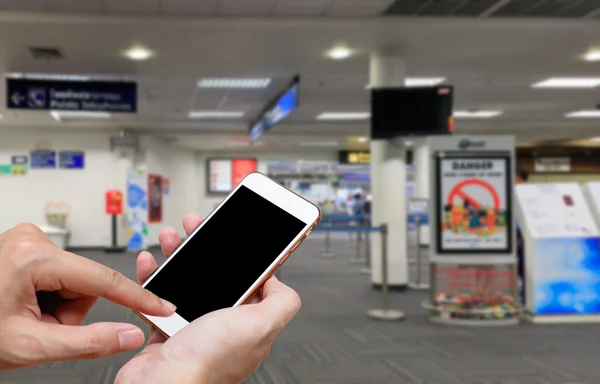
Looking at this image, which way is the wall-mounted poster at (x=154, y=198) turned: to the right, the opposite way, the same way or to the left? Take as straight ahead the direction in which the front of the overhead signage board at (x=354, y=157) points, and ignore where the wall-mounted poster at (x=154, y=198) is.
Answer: the same way

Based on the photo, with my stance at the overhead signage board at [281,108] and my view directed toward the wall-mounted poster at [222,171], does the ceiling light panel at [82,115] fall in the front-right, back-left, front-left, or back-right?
front-left

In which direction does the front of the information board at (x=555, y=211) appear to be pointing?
toward the camera

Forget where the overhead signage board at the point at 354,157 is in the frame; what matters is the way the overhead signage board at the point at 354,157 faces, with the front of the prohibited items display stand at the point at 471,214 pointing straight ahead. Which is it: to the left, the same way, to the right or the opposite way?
the same way

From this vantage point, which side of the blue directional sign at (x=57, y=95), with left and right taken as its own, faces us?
front

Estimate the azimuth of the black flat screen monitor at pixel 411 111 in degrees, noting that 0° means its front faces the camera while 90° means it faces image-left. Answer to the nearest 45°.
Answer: approximately 0°

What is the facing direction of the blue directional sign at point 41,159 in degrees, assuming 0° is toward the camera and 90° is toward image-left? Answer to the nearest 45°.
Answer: approximately 0°

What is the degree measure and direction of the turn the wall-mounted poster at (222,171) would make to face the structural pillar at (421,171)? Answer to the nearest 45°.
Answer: approximately 45° to its left

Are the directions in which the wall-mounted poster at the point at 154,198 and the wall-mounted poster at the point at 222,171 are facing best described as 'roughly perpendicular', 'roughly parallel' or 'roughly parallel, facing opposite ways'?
roughly parallel

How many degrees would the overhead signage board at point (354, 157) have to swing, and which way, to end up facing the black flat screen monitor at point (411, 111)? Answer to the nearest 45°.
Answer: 0° — it already faces it

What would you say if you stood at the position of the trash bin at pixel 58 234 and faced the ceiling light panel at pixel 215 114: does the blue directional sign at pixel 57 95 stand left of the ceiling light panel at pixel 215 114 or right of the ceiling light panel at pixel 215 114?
right

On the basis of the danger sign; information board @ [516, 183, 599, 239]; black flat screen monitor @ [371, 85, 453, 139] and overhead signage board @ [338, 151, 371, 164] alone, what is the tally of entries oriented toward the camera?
4

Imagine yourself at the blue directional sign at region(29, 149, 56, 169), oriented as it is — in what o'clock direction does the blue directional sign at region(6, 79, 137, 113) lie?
the blue directional sign at region(6, 79, 137, 113) is roughly at 12 o'clock from the blue directional sign at region(29, 149, 56, 169).

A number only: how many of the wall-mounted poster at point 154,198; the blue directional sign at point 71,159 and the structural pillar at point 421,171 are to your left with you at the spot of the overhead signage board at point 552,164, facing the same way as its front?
0

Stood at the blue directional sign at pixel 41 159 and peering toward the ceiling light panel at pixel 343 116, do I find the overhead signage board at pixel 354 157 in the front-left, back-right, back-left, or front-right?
front-left

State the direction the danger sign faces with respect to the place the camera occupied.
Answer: facing the viewer

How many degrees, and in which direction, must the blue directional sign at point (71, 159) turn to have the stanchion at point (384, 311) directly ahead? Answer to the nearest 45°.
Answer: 0° — it already faces it
